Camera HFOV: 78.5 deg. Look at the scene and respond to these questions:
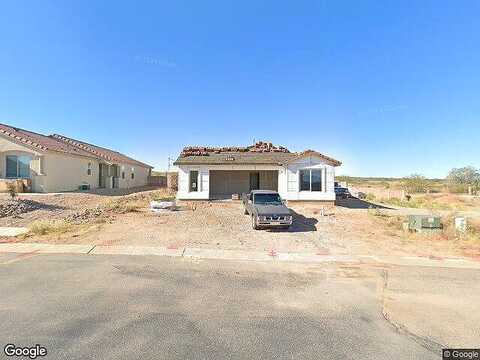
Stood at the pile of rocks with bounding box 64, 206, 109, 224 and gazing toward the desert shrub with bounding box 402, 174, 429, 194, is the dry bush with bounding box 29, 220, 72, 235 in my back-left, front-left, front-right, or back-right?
back-right

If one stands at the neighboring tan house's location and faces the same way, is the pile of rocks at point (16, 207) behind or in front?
in front

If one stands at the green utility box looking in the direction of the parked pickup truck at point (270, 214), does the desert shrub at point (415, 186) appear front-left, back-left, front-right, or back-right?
back-right

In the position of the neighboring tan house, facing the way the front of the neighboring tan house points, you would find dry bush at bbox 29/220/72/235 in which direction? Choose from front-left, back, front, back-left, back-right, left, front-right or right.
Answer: front-left

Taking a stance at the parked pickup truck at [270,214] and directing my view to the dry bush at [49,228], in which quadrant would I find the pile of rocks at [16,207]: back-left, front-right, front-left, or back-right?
front-right

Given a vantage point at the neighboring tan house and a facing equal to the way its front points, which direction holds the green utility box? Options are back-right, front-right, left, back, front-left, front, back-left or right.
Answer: left

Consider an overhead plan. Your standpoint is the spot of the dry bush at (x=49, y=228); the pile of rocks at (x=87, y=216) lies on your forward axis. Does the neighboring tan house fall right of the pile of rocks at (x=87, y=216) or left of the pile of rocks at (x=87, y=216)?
left

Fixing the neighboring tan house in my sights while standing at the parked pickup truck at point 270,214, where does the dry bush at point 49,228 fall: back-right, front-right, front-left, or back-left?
front-left

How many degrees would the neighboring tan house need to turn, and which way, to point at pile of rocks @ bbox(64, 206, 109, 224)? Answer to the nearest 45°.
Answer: approximately 45° to its left

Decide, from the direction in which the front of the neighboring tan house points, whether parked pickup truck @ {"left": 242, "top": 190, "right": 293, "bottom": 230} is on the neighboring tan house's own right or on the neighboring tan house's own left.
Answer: on the neighboring tan house's own left

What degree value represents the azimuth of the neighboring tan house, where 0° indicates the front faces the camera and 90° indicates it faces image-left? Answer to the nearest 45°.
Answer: approximately 45°

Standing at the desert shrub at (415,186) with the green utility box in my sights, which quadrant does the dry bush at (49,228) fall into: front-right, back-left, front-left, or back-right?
front-right
